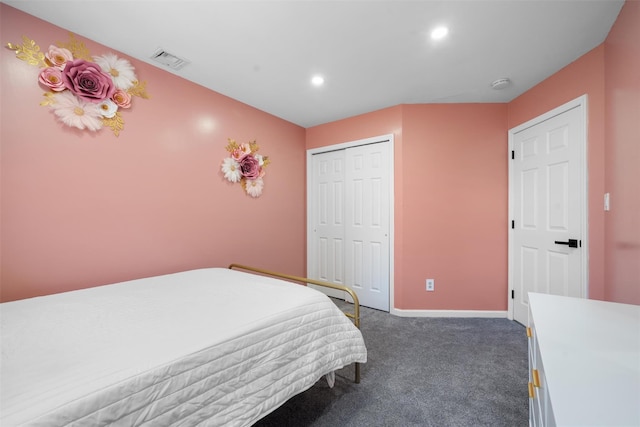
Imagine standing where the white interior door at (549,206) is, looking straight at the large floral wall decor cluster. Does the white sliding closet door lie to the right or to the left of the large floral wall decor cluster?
right

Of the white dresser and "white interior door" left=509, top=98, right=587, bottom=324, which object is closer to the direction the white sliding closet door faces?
the white dresser

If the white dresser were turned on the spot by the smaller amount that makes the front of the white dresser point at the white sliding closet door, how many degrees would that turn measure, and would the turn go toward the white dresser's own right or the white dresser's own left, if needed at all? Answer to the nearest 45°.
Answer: approximately 45° to the white dresser's own right

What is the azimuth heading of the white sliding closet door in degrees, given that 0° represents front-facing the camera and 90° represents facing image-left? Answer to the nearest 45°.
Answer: approximately 45°

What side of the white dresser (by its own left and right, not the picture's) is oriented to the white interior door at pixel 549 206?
right

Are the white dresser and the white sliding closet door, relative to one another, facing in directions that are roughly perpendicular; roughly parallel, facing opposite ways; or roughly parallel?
roughly perpendicular

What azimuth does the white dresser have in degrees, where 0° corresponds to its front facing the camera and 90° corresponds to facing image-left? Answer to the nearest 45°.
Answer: approximately 90°

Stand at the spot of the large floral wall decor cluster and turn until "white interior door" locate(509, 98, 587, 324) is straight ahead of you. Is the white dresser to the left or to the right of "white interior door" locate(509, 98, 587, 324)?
right
